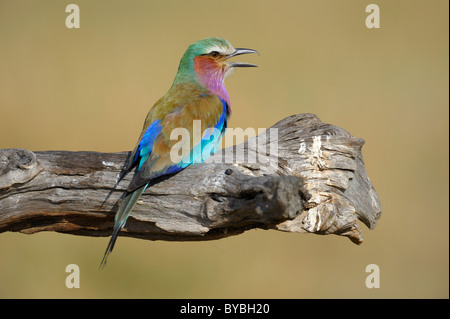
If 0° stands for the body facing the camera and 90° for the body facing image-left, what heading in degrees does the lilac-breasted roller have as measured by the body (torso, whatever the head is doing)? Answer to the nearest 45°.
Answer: approximately 225°
